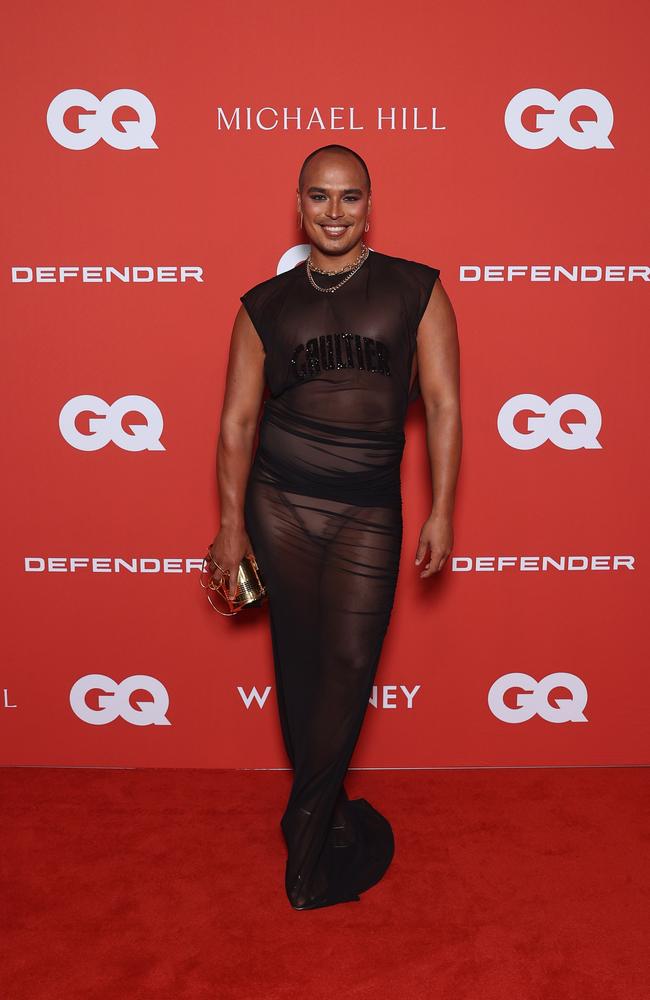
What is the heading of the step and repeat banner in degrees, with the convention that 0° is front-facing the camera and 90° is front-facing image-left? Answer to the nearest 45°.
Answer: approximately 0°
